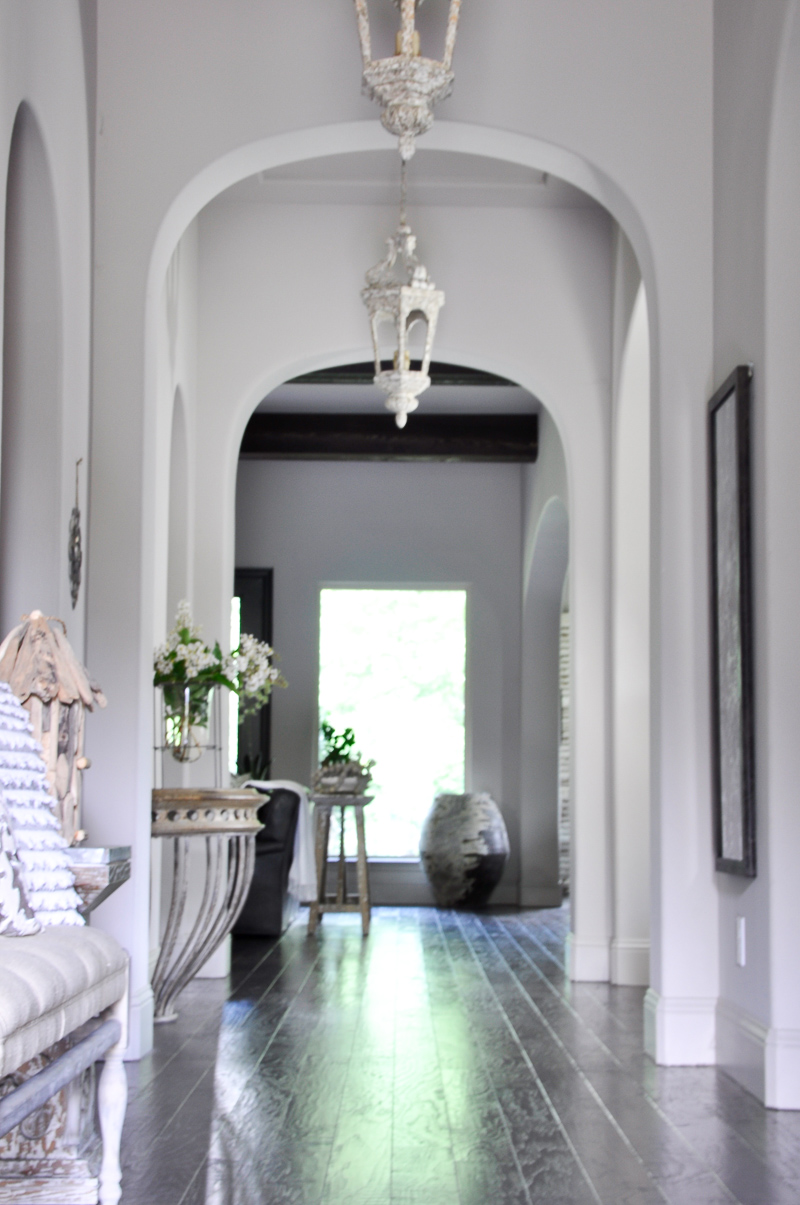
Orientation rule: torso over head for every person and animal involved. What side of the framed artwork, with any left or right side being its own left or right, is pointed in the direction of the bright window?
right

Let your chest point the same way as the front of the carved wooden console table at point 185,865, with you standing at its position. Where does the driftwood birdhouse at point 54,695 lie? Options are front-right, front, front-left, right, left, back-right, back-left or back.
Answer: right

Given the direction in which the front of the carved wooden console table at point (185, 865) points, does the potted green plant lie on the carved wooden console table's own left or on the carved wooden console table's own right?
on the carved wooden console table's own left

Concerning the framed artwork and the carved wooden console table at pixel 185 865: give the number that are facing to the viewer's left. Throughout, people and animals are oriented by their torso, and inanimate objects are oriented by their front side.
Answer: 1

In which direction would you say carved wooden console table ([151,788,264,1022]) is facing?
to the viewer's right

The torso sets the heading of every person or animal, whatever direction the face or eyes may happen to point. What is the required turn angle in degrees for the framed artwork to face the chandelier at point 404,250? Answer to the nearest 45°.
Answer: approximately 45° to its right

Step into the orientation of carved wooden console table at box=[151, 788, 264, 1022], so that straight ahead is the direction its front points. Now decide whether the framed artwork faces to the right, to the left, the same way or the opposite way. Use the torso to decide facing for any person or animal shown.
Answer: the opposite way

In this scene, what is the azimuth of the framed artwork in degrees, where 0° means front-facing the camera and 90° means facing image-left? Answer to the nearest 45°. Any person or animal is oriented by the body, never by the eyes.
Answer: approximately 90°

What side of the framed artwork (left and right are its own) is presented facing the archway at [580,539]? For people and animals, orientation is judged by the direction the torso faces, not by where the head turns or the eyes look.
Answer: right

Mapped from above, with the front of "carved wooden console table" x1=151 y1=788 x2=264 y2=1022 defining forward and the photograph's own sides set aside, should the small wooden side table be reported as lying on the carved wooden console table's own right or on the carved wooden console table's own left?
on the carved wooden console table's own left

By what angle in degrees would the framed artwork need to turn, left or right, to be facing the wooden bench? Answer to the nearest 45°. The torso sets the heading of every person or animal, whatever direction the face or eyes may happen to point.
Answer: approximately 45° to its left

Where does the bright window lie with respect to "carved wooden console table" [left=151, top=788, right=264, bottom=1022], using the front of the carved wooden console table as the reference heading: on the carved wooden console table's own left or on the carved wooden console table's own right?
on the carved wooden console table's own left
